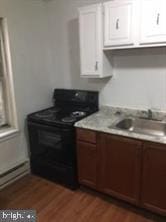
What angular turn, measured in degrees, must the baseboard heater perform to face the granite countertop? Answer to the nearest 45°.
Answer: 0° — it already faces it

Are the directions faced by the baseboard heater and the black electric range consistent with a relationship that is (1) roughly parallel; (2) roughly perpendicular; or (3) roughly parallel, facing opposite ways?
roughly perpendicular

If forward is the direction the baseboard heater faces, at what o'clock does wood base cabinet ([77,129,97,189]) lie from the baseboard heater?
The wood base cabinet is roughly at 12 o'clock from the baseboard heater.

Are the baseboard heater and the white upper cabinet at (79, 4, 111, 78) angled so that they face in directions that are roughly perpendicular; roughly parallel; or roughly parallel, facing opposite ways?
roughly perpendicular

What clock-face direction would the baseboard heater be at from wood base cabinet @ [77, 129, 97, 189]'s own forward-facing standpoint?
The baseboard heater is roughly at 2 o'clock from the wood base cabinet.

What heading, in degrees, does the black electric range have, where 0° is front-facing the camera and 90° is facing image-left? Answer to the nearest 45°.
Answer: approximately 45°

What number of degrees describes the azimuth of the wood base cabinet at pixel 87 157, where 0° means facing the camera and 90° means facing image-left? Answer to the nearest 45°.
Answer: approximately 45°

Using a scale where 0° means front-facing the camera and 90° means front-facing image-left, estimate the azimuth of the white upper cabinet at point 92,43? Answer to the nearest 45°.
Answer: approximately 45°
